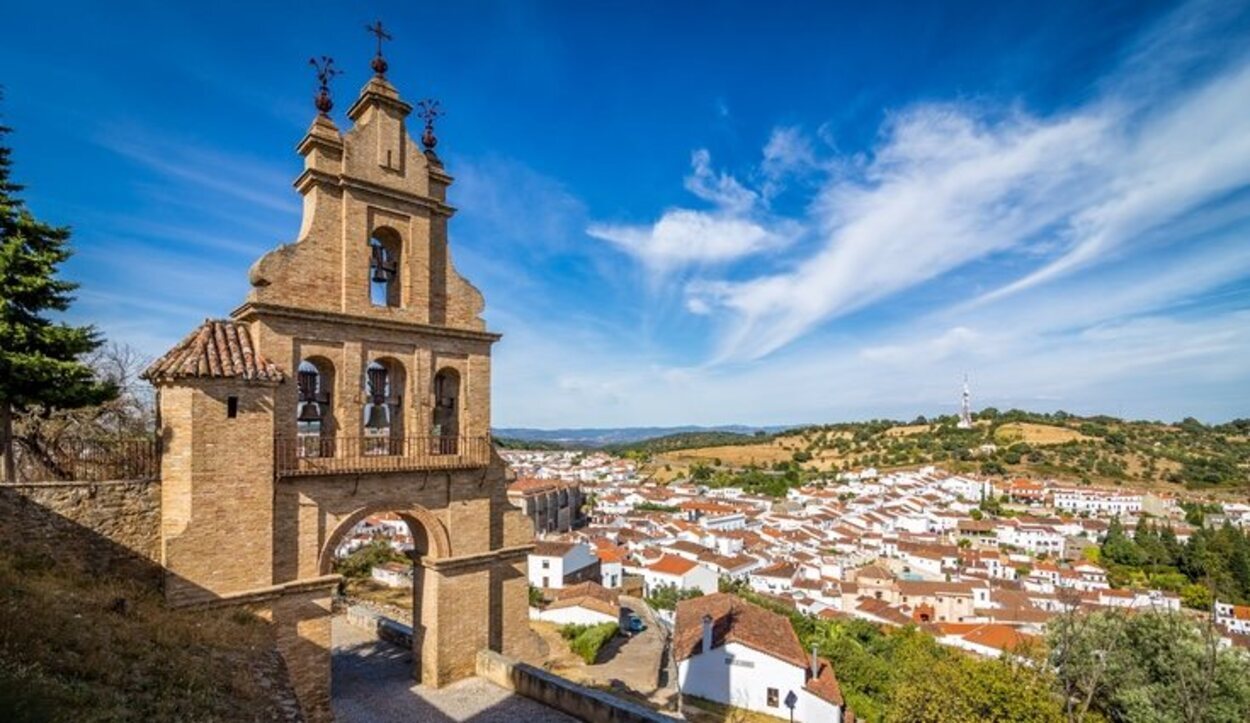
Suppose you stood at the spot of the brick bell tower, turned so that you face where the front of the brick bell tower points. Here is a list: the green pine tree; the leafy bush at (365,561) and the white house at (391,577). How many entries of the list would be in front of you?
0

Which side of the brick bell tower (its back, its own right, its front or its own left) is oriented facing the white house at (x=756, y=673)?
left

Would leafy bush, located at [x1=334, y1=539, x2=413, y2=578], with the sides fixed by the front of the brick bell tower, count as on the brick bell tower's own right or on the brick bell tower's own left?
on the brick bell tower's own left

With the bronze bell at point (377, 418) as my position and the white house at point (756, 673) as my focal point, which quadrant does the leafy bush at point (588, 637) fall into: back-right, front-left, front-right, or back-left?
front-left

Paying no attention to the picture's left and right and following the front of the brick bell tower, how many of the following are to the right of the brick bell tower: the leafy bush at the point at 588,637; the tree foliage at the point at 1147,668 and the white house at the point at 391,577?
0

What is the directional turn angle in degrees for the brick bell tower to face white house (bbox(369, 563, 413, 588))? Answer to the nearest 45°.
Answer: approximately 135° to its left

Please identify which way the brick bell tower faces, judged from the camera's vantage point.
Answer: facing the viewer and to the right of the viewer

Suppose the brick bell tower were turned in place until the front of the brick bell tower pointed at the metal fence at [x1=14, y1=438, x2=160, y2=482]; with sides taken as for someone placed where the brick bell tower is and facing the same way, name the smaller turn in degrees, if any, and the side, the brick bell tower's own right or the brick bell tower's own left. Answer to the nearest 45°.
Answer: approximately 135° to the brick bell tower's own right

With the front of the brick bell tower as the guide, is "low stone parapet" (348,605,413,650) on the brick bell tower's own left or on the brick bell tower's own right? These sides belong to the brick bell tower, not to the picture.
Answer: on the brick bell tower's own left

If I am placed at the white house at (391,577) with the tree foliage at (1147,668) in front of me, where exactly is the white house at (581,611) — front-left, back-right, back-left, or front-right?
front-left

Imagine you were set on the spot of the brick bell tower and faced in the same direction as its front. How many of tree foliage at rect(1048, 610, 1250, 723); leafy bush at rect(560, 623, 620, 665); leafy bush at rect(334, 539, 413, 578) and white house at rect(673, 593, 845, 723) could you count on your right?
0

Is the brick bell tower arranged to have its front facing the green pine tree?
no

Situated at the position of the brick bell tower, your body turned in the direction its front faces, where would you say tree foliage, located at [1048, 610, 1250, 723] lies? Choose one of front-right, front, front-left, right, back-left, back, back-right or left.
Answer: front-left

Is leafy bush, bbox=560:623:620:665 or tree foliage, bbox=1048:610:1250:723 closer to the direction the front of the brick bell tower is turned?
the tree foliage

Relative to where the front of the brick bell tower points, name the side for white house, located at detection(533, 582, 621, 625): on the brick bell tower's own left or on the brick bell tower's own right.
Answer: on the brick bell tower's own left
